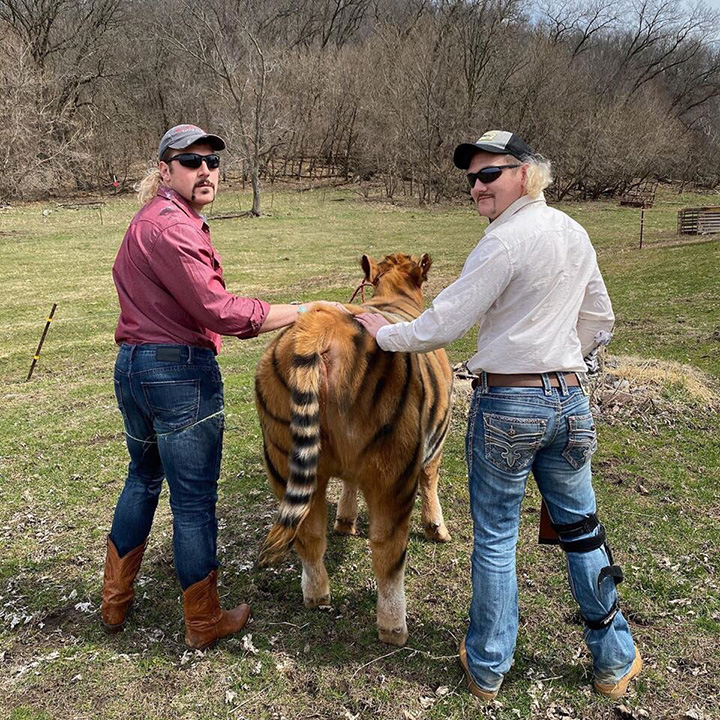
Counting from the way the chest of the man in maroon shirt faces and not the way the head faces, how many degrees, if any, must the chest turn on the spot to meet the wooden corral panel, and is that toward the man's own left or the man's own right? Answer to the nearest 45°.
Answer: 0° — they already face it

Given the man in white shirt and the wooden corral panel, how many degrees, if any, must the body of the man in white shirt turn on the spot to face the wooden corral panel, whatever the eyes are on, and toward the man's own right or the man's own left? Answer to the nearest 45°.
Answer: approximately 45° to the man's own right

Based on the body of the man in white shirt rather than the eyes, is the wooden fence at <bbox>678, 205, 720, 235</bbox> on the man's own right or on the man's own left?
on the man's own right

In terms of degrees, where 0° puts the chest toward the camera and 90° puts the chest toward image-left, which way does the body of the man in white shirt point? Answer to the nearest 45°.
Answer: approximately 135°

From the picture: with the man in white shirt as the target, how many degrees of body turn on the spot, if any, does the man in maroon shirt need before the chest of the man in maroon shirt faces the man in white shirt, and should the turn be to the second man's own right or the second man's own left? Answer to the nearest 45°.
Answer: approximately 90° to the second man's own right

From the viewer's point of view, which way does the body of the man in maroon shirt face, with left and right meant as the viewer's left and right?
facing away from the viewer and to the right of the viewer

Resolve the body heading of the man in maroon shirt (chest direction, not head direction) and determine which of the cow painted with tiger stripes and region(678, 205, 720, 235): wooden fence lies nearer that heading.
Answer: the wooden fence

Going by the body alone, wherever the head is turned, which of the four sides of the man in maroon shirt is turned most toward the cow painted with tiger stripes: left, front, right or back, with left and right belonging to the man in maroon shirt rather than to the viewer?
right

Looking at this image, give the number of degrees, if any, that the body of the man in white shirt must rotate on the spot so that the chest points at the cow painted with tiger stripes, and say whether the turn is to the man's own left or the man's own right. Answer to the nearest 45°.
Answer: approximately 45° to the man's own left
